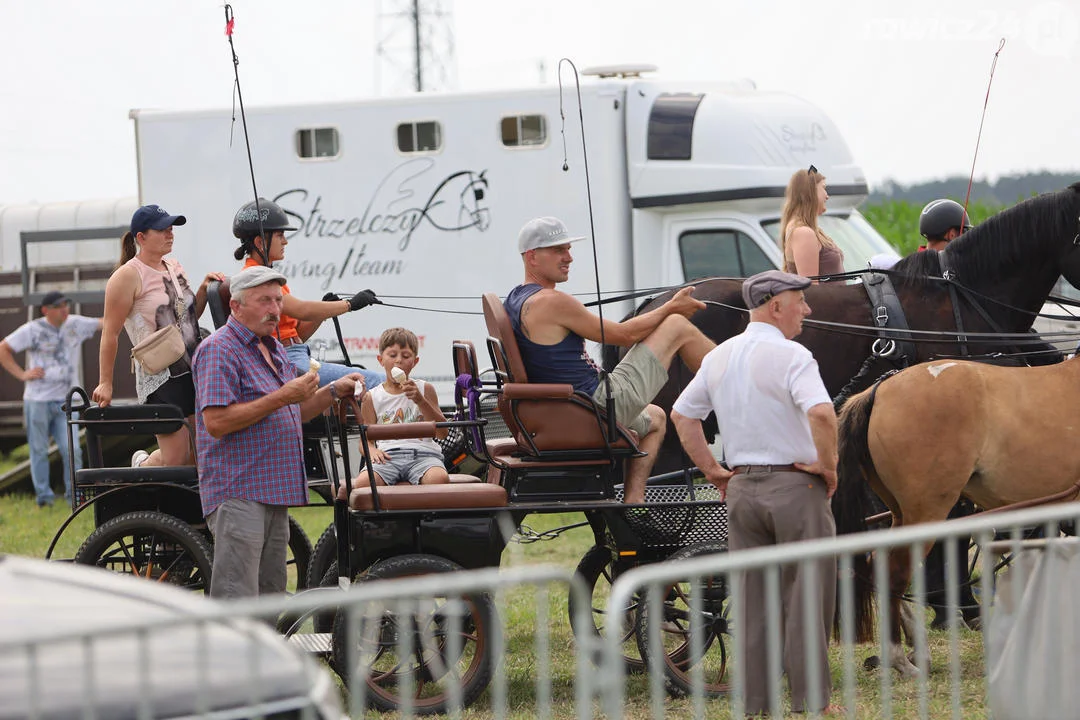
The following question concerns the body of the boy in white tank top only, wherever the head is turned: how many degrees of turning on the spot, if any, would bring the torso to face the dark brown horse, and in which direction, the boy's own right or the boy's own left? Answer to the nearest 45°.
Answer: approximately 90° to the boy's own left

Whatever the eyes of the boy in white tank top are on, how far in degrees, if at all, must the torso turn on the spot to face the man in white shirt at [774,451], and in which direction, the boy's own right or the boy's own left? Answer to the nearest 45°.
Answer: approximately 45° to the boy's own left

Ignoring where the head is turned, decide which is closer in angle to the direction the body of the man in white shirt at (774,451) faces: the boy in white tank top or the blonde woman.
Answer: the blonde woman

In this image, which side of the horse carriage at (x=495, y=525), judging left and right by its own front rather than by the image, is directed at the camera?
right

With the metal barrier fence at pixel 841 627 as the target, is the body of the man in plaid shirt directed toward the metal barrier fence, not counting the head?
yes

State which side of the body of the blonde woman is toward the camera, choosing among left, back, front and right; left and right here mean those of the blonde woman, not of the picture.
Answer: right

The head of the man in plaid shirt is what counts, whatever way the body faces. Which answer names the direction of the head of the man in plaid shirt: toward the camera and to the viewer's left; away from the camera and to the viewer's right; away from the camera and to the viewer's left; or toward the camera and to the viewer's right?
toward the camera and to the viewer's right

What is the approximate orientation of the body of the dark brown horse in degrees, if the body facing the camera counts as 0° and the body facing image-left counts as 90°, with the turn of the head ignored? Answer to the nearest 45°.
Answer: approximately 270°

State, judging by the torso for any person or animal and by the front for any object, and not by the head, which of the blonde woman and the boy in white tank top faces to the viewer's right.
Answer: the blonde woman

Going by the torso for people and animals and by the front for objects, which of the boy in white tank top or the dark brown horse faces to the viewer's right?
the dark brown horse

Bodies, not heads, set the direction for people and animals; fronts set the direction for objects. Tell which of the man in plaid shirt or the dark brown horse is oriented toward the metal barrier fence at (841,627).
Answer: the man in plaid shirt

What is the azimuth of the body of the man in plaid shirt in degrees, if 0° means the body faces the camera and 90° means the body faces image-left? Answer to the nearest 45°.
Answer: approximately 315°

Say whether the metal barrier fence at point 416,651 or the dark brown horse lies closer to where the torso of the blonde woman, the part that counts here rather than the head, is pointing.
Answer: the dark brown horse
